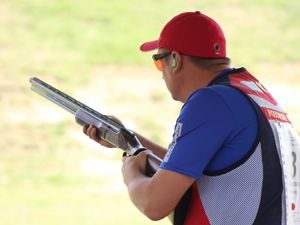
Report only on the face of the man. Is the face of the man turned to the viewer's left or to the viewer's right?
to the viewer's left

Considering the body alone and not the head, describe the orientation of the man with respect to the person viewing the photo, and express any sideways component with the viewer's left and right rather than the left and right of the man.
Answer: facing away from the viewer and to the left of the viewer
